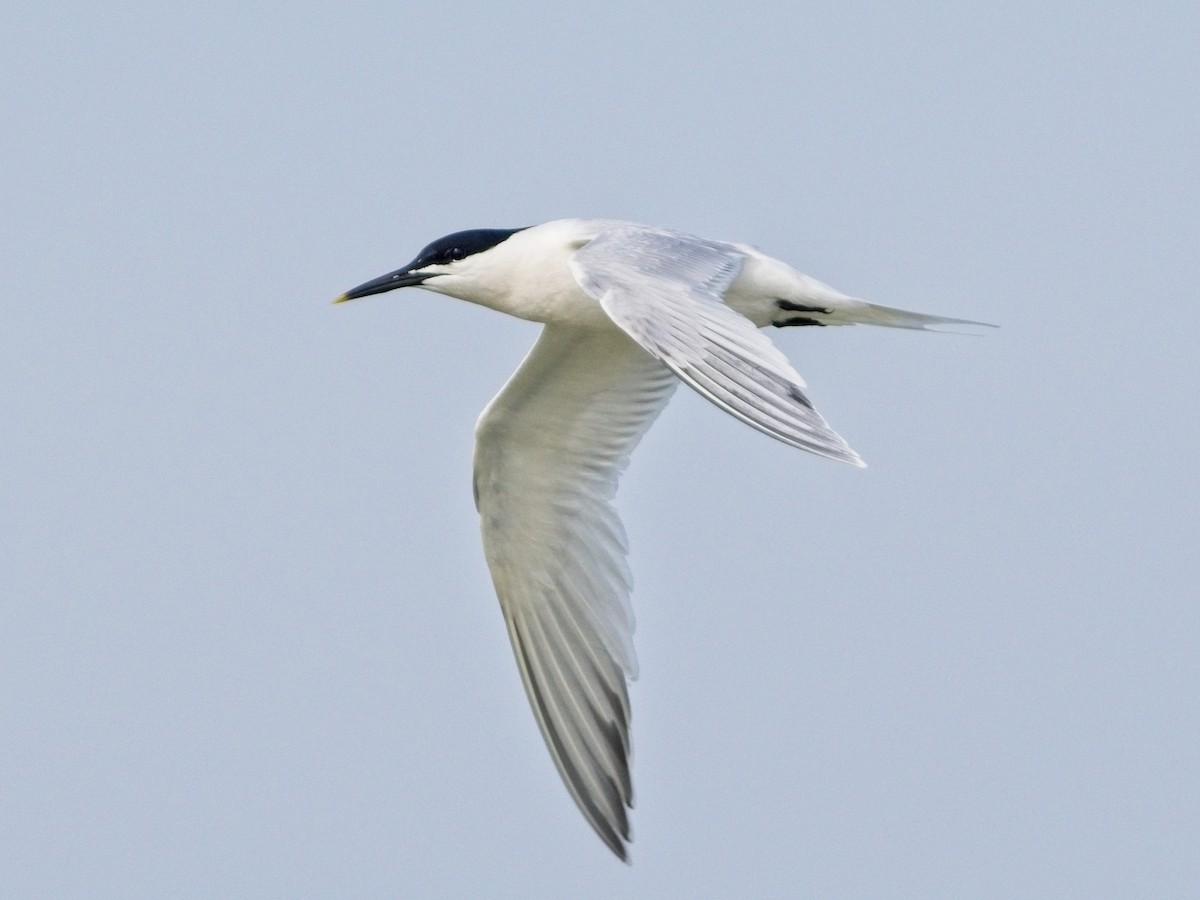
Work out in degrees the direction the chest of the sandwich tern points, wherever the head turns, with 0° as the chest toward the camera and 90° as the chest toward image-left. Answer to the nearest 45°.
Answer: approximately 90°
